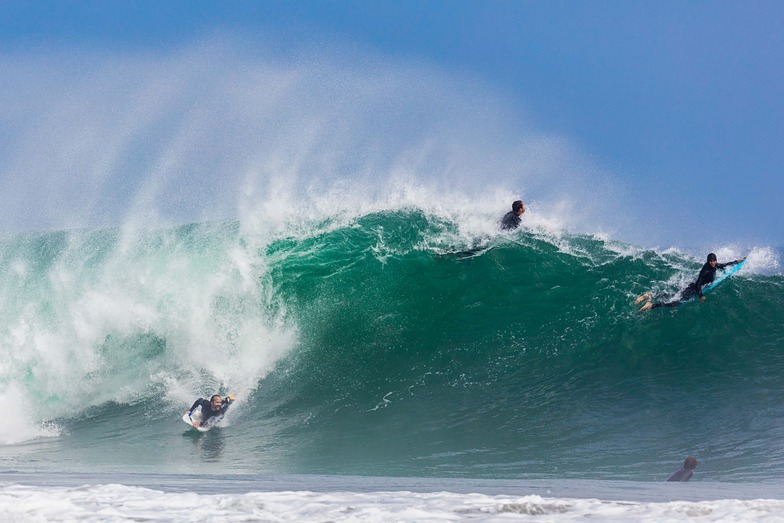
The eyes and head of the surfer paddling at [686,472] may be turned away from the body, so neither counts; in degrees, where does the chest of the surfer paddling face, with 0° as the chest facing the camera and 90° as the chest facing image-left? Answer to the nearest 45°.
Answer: approximately 225°

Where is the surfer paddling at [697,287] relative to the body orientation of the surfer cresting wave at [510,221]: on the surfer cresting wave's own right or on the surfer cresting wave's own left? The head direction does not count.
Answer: on the surfer cresting wave's own right

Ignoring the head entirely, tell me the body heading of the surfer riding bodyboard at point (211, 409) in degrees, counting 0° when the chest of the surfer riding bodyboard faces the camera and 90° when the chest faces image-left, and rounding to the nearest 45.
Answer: approximately 45°

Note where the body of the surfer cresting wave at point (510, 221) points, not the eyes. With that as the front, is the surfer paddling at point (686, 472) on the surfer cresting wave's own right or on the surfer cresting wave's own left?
on the surfer cresting wave's own right

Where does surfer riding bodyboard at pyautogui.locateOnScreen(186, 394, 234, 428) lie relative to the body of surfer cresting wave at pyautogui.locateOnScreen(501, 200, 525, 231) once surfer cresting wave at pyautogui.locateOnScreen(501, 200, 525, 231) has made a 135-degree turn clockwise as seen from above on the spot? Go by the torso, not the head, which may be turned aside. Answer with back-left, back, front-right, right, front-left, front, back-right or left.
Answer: front-right

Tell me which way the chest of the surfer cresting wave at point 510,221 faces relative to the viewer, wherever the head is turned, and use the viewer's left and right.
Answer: facing away from the viewer and to the right of the viewer
